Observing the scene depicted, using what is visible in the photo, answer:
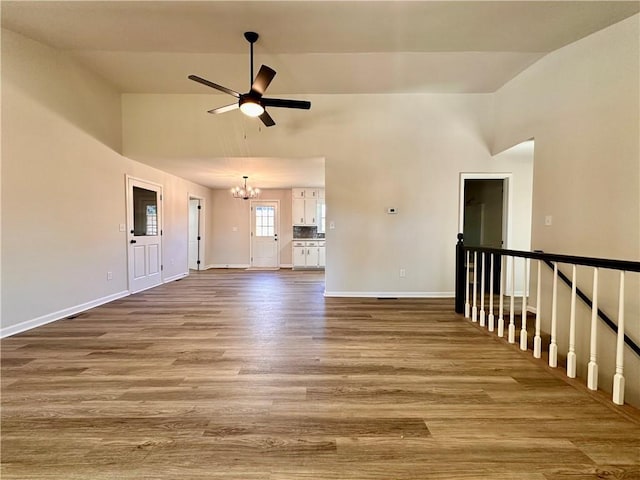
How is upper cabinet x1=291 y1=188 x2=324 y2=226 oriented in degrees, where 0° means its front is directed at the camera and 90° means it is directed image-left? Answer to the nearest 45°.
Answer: approximately 0°

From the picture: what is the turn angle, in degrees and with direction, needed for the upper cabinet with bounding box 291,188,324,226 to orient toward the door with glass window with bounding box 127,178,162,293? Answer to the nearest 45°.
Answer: approximately 45° to its right

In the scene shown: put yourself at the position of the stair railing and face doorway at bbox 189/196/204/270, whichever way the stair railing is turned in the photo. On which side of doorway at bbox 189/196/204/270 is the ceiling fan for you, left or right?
left

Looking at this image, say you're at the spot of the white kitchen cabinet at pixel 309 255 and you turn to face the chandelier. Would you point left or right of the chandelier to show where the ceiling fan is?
left

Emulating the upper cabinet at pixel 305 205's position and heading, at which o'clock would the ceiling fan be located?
The ceiling fan is roughly at 12 o'clock from the upper cabinet.

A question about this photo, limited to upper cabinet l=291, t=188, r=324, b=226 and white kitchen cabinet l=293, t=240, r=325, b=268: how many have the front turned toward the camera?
2

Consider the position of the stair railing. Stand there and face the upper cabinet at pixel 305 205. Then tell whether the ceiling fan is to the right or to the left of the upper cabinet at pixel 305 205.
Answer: left
